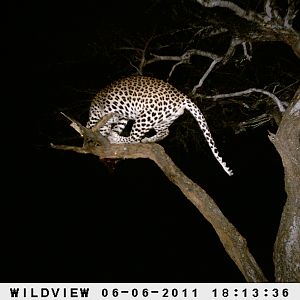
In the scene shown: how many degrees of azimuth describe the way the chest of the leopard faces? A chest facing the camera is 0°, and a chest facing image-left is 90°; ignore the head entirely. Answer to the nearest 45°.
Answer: approximately 90°
